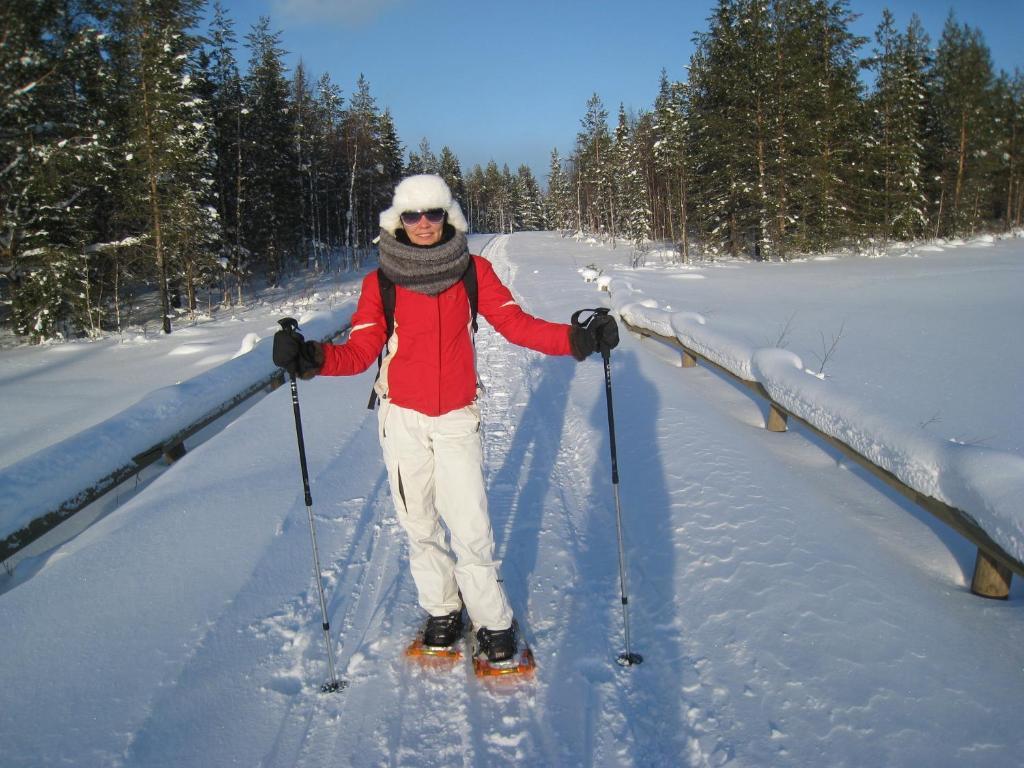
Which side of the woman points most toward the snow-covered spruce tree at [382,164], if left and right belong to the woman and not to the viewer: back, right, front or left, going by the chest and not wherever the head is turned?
back

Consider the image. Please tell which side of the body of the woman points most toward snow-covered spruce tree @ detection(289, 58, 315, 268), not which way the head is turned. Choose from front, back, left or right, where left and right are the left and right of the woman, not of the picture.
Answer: back

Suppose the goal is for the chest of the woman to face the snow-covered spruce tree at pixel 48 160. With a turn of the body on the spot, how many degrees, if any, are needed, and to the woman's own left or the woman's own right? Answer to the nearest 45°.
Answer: approximately 135° to the woman's own right

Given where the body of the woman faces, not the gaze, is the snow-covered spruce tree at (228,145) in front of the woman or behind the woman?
behind

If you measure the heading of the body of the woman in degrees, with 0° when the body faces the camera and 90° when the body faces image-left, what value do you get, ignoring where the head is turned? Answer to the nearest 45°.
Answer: approximately 0°

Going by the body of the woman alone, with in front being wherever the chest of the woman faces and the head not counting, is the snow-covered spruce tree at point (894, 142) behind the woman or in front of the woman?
behind

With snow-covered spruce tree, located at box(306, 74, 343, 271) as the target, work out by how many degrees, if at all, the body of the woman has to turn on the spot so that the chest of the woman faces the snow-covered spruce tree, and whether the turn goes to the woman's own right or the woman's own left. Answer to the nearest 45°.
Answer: approximately 180°

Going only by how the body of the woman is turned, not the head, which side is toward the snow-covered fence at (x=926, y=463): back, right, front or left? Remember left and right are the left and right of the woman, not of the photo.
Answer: left

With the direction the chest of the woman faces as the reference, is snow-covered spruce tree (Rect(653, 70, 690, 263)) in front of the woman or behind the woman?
behind
